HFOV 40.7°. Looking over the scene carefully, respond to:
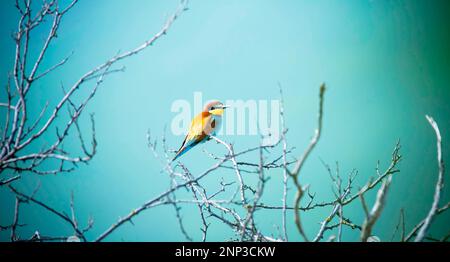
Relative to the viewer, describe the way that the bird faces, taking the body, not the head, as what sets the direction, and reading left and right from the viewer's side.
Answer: facing to the right of the viewer
